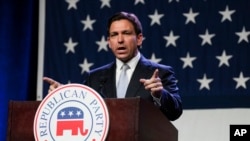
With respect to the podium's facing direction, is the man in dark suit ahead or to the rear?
to the rear

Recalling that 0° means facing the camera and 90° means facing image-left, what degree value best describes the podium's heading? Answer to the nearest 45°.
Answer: approximately 45°

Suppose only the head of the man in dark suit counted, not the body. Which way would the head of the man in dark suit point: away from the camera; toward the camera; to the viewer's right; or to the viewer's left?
toward the camera
